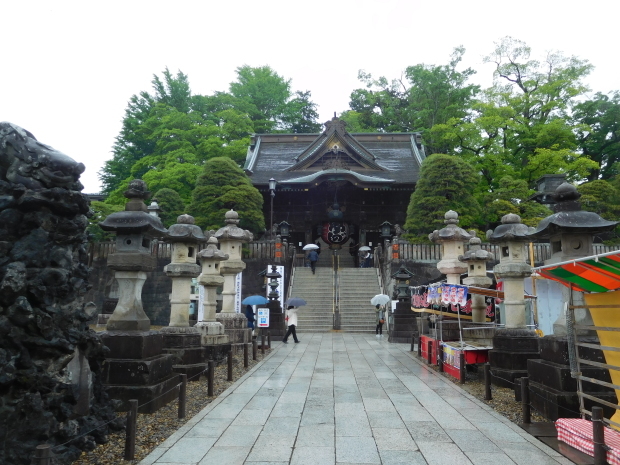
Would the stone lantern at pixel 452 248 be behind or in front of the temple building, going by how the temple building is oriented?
in front

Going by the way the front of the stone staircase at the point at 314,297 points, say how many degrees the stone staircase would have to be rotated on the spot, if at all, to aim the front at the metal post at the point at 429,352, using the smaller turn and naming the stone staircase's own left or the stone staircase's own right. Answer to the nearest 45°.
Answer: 0° — it already faces it

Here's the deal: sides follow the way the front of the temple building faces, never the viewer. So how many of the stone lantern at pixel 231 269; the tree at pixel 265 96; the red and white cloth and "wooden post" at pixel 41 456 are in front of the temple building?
3

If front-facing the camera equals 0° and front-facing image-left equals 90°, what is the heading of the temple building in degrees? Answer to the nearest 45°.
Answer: approximately 0°

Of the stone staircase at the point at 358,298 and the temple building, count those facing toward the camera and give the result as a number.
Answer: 2

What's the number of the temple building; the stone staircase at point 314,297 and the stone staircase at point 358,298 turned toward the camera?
3

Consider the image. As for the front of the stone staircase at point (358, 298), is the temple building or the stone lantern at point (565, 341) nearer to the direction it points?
the stone lantern

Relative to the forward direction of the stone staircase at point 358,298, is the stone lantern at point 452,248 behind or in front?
in front

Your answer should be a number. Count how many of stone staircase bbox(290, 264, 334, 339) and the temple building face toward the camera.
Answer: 2
